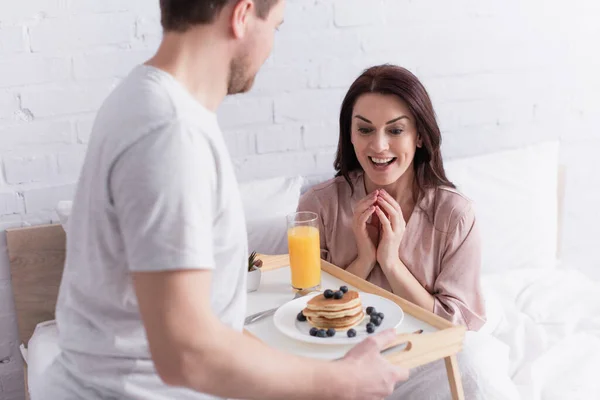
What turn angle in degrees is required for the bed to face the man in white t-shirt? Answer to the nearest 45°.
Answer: approximately 45° to its right

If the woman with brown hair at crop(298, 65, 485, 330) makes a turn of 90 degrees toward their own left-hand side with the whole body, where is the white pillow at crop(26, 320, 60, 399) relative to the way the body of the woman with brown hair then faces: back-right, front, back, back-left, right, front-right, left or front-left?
back

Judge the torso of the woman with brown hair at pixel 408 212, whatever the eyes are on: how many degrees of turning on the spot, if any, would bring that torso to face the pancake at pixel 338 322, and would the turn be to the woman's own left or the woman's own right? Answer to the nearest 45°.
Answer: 0° — they already face it

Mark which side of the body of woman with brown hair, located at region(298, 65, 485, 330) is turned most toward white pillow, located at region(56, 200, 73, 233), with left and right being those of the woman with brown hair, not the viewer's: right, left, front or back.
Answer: right

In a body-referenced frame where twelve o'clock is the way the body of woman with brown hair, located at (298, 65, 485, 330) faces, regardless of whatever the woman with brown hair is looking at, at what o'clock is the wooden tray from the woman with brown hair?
The wooden tray is roughly at 12 o'clock from the woman with brown hair.
